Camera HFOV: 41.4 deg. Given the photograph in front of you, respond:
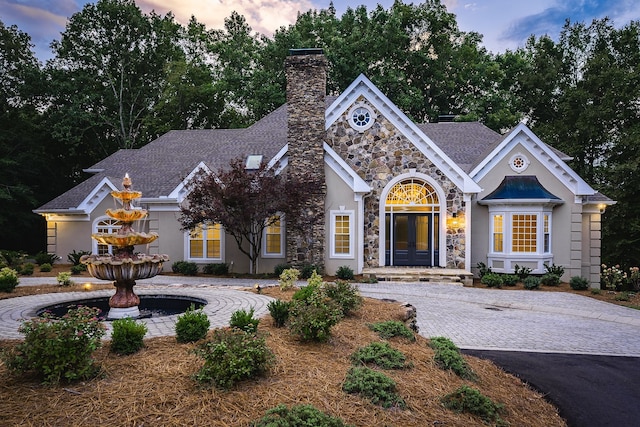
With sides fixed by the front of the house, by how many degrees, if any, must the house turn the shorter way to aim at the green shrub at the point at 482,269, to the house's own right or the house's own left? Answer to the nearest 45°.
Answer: approximately 90° to the house's own left

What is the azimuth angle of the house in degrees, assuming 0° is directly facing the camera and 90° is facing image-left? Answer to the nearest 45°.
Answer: approximately 0°

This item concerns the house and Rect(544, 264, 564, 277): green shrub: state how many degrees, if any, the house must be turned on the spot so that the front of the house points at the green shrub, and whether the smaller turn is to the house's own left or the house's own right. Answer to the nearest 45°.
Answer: approximately 90° to the house's own left

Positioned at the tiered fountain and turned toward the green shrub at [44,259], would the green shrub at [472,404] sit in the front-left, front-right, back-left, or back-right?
back-right

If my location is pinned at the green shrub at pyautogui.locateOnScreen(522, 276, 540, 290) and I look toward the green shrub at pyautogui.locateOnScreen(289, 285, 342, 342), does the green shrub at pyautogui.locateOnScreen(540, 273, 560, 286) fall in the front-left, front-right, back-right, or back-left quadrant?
back-left

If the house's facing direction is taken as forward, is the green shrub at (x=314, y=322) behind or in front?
in front

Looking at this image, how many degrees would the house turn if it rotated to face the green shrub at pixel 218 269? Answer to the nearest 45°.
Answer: approximately 90° to its right

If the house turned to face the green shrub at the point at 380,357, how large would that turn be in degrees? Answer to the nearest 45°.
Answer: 0° — it already faces it

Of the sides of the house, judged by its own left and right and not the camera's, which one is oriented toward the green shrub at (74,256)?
right

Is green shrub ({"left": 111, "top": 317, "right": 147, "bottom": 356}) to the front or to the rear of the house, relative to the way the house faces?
to the front
